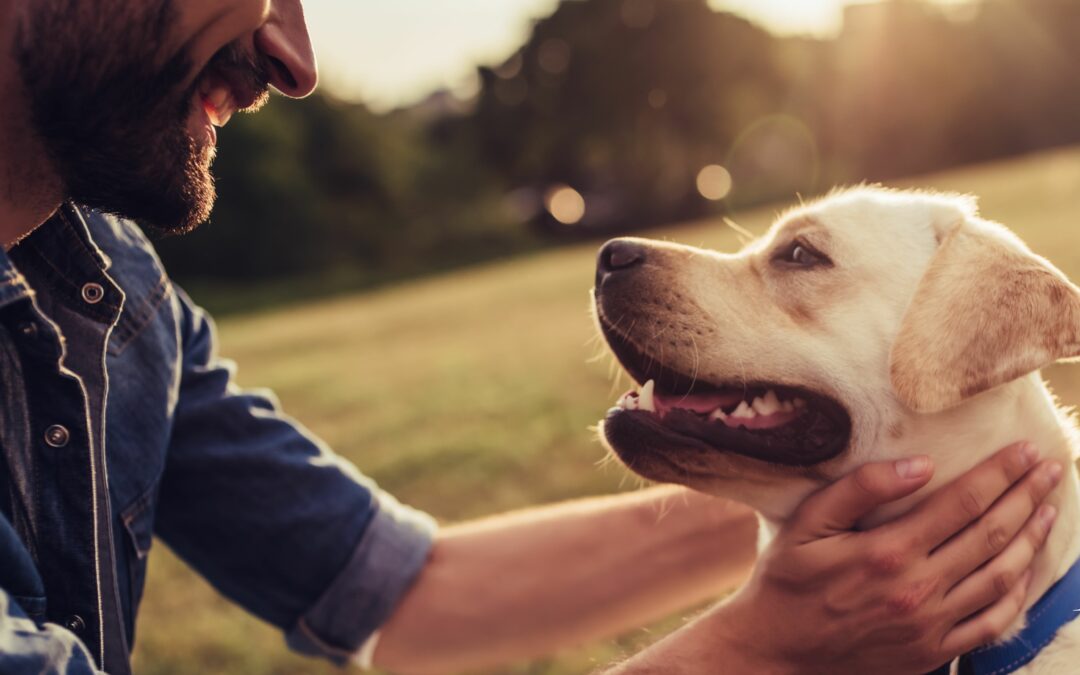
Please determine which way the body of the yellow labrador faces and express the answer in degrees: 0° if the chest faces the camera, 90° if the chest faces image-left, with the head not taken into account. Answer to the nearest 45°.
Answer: approximately 90°

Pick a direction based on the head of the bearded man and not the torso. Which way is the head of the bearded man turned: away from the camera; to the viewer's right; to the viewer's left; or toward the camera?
to the viewer's right

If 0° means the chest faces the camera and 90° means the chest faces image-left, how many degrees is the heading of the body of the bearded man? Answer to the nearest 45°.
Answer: approximately 315°
